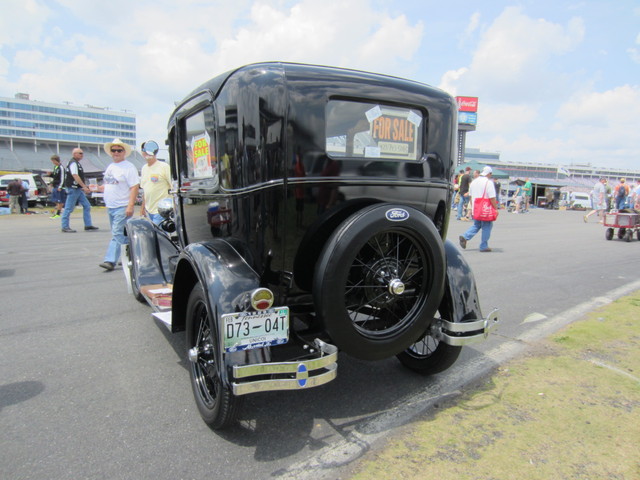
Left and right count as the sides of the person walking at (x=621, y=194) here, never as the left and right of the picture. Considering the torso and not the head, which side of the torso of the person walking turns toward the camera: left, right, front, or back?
back

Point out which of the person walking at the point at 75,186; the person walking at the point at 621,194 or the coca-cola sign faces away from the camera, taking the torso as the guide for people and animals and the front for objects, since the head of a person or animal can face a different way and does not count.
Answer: the person walking at the point at 621,194

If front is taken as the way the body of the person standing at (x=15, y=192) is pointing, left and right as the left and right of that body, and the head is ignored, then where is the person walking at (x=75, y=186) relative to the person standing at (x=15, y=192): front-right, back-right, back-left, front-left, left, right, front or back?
back

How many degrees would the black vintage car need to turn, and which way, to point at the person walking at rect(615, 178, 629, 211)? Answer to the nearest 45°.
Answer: approximately 90° to its right

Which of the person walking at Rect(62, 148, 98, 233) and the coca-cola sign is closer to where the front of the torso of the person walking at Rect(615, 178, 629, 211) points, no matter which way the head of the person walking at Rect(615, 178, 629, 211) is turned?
the coca-cola sign

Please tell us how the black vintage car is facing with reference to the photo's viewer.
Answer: facing away from the viewer and to the left of the viewer

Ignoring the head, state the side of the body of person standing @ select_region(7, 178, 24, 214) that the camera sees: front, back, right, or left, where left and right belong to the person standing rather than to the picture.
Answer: back
